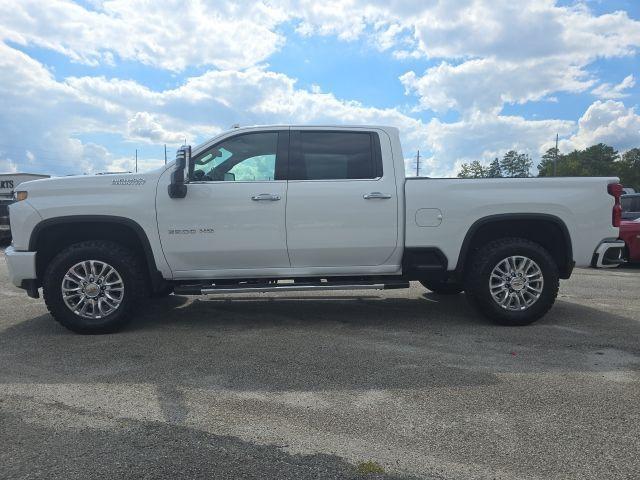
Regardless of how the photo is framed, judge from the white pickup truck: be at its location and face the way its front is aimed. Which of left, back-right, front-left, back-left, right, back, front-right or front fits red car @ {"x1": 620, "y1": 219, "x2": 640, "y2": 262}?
back-right

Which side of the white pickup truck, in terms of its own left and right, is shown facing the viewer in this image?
left

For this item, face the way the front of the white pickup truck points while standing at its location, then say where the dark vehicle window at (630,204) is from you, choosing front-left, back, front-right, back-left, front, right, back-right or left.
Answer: back-right
